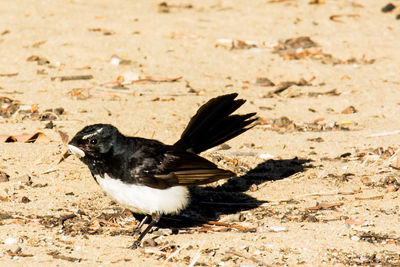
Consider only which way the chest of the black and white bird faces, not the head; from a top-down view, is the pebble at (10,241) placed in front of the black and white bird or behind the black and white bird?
in front

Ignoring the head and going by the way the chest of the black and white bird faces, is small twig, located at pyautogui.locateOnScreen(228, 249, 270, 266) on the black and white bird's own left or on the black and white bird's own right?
on the black and white bird's own left

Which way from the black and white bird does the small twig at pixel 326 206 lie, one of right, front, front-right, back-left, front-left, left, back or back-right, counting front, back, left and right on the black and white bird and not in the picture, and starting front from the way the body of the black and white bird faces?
back

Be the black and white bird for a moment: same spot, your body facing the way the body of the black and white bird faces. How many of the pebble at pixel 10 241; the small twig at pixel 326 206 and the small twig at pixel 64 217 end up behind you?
1

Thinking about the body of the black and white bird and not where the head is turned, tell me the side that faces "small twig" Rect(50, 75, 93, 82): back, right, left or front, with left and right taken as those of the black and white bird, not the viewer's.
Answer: right

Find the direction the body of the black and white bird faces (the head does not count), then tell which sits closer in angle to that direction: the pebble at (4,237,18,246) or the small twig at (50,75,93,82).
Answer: the pebble

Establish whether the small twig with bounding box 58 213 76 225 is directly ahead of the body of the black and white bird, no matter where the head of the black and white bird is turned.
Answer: yes

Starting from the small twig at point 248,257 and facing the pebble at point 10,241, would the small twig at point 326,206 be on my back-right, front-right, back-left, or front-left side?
back-right

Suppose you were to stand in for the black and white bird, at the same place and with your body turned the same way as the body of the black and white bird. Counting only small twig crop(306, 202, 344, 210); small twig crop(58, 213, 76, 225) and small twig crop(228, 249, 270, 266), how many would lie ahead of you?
1

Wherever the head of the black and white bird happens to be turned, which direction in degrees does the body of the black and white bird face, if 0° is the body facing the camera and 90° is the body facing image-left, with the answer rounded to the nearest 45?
approximately 90°
